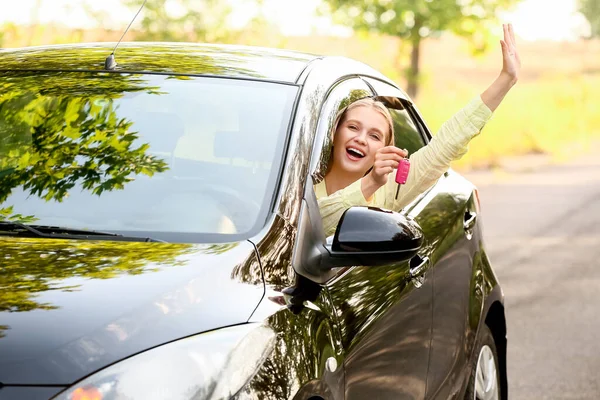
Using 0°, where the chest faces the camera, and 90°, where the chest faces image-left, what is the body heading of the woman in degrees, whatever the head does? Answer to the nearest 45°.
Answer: approximately 0°

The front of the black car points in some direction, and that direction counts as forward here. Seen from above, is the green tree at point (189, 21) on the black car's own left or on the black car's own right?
on the black car's own right

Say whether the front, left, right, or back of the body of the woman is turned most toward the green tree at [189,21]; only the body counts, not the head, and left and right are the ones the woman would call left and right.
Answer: back

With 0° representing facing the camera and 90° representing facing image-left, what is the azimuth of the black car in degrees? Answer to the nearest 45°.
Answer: approximately 45°

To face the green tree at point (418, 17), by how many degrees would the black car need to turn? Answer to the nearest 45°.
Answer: approximately 135° to its right

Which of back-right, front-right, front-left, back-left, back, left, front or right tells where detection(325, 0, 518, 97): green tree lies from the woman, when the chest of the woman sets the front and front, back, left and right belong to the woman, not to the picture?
back
